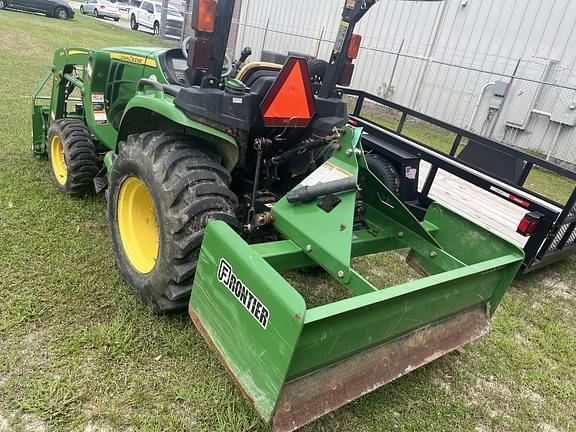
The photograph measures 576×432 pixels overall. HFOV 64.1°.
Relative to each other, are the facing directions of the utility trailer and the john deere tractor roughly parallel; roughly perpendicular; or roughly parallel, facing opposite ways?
roughly parallel

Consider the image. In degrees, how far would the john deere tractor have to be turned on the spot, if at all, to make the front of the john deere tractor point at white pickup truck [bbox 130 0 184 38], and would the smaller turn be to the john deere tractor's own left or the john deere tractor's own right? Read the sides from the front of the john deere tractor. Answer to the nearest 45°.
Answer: approximately 45° to the john deere tractor's own right

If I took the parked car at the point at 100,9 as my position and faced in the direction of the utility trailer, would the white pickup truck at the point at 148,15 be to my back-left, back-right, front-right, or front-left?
front-left

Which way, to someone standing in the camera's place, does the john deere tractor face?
facing away from the viewer and to the left of the viewer

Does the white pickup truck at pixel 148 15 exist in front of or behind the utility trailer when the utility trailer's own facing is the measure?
in front

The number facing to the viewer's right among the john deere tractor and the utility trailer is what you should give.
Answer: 0

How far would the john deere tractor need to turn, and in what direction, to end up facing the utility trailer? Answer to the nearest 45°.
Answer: approximately 90° to its right

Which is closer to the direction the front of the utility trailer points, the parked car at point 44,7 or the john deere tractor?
the parked car

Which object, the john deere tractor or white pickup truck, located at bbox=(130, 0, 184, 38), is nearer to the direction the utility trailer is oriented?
the white pickup truck

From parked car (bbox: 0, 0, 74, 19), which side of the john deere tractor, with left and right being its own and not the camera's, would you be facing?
front

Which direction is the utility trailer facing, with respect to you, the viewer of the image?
facing away from the viewer and to the left of the viewer
